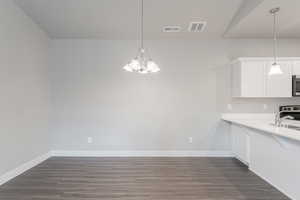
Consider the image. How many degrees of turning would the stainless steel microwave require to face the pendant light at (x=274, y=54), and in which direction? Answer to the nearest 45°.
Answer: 0° — it already faces it

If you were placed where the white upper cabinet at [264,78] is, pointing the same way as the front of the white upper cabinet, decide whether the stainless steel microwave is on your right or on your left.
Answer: on your left

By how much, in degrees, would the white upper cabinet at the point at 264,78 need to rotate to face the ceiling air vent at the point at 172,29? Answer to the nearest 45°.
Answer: approximately 45° to its right

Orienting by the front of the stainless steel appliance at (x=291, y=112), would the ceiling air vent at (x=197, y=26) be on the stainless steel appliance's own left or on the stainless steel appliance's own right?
on the stainless steel appliance's own right

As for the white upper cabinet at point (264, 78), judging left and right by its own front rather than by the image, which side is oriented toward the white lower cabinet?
front

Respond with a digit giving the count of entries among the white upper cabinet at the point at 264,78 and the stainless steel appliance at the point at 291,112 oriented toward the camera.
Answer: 2

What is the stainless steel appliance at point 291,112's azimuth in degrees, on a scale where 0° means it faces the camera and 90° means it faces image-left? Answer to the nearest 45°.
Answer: approximately 0°
